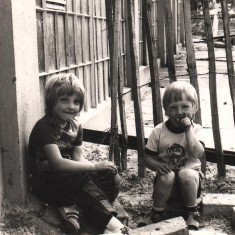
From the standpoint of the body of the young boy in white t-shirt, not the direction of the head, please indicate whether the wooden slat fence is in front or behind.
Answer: behind

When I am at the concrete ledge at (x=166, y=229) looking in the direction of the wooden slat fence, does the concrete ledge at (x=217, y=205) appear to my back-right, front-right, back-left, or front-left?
front-right

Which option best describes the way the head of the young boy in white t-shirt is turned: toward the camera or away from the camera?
toward the camera

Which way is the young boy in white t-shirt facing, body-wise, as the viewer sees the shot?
toward the camera
